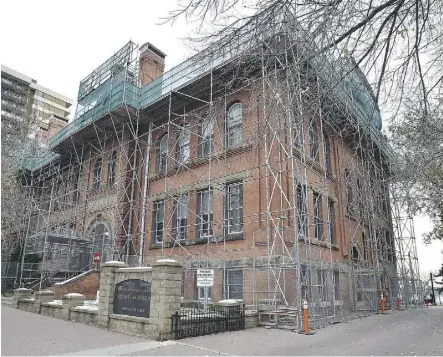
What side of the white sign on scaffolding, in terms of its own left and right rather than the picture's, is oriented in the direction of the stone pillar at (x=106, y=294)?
right

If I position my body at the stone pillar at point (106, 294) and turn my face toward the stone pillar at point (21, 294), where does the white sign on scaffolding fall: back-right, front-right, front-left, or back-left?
back-right

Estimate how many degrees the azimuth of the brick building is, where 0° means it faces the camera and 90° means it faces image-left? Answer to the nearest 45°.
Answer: approximately 45°

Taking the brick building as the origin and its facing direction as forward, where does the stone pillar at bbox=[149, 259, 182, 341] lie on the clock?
The stone pillar is roughly at 11 o'clock from the brick building.

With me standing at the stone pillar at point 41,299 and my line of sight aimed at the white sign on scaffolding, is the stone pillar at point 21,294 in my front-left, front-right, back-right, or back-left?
back-left
